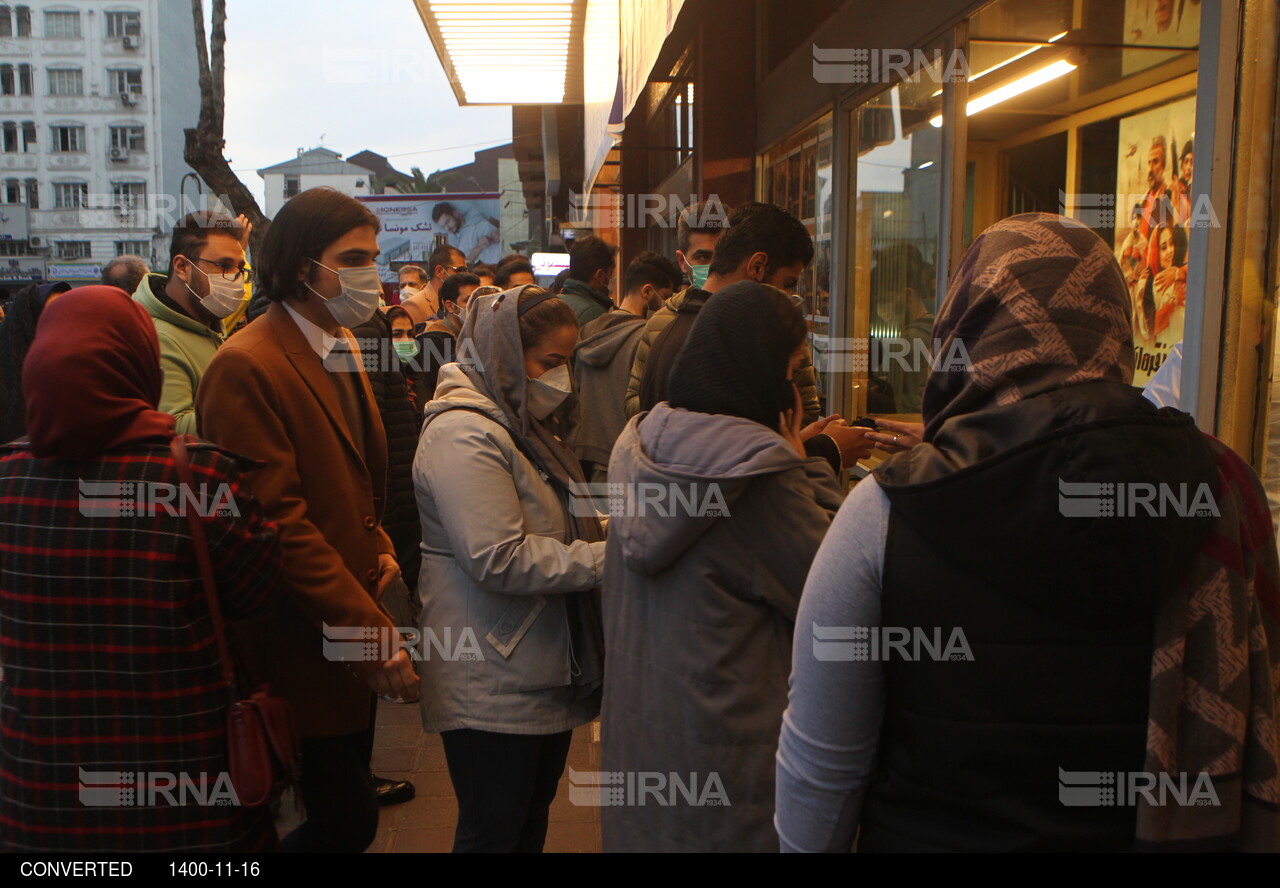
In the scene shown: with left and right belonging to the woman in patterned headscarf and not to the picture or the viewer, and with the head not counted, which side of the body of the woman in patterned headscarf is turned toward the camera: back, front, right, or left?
back

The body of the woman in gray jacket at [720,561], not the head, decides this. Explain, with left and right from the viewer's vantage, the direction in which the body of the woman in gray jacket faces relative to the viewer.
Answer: facing away from the viewer and to the right of the viewer

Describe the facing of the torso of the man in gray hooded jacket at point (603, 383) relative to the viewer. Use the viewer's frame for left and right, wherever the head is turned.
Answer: facing away from the viewer and to the right of the viewer

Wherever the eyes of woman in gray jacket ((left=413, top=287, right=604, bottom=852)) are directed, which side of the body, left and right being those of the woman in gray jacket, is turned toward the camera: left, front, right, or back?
right

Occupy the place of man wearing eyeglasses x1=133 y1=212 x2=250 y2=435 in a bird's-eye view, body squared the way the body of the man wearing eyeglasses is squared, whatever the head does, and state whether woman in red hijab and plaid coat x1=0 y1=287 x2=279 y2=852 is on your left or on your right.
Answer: on your right

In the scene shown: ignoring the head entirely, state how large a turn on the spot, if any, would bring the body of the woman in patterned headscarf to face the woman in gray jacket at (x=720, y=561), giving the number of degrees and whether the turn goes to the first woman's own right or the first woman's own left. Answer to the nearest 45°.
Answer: approximately 45° to the first woman's own left

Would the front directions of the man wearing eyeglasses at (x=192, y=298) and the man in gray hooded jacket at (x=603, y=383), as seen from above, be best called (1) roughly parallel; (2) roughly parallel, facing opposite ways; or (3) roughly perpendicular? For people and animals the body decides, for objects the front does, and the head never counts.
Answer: roughly perpendicular

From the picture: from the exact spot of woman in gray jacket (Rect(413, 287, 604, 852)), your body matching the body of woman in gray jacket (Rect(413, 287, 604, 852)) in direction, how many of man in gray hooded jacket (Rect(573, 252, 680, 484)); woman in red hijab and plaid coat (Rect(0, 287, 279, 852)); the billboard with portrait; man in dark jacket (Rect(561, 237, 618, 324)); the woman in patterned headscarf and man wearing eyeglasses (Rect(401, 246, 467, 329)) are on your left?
4

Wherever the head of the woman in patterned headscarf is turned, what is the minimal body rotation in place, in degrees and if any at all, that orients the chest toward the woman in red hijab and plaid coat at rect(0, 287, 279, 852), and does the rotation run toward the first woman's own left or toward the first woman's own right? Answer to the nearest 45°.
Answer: approximately 90° to the first woman's own left

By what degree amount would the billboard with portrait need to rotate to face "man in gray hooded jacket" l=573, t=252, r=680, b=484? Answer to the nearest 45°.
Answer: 0° — it already faces them

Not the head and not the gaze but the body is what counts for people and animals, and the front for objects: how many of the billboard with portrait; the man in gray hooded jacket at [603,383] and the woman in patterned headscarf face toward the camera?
1

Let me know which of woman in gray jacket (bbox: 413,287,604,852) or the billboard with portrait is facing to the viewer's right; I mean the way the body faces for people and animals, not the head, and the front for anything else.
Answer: the woman in gray jacket

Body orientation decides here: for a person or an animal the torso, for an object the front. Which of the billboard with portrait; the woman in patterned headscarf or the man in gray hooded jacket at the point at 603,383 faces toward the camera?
the billboard with portrait

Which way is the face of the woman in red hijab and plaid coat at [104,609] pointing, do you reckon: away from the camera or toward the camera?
away from the camera

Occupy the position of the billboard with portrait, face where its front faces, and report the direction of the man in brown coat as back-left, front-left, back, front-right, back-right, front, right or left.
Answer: front

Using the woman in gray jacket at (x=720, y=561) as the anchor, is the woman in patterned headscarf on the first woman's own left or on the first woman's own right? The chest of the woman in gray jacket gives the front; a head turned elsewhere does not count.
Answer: on the first woman's own right
